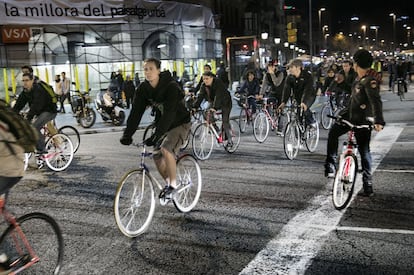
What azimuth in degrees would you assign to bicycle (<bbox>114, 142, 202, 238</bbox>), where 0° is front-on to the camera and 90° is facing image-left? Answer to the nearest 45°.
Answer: approximately 45°

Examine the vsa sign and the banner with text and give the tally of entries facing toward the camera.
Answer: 2

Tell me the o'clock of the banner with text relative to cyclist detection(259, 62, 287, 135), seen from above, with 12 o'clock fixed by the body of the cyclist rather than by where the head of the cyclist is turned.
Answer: The banner with text is roughly at 3 o'clock from the cyclist.

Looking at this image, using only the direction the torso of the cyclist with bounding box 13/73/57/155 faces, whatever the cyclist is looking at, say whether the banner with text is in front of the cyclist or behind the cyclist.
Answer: behind

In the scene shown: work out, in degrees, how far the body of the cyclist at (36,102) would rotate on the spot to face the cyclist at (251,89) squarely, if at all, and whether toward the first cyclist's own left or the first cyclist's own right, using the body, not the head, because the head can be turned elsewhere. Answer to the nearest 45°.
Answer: approximately 180°

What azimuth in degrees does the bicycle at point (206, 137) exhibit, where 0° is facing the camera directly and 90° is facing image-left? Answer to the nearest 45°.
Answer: approximately 45°

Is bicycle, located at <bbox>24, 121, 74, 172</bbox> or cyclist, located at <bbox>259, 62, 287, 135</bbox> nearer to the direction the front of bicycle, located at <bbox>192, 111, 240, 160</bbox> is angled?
the bicycle

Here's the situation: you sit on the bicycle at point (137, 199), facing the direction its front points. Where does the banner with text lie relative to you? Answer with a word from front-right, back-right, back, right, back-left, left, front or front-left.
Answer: back-right

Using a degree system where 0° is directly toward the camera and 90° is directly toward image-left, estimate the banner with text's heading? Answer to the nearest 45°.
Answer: approximately 0°
